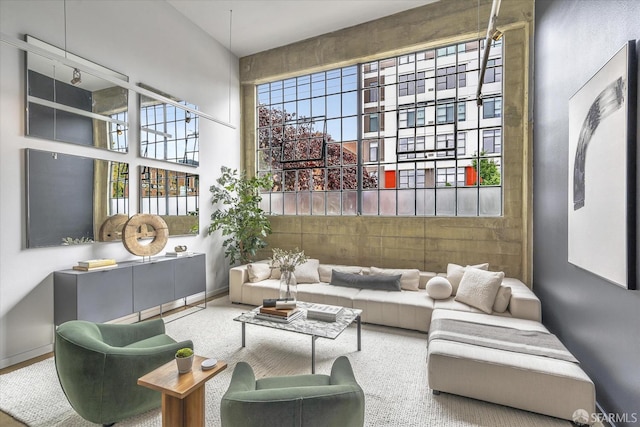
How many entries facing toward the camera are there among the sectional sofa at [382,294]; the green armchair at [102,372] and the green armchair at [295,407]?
1

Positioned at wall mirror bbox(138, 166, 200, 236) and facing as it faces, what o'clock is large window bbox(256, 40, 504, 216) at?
The large window is roughly at 11 o'clock from the wall mirror.

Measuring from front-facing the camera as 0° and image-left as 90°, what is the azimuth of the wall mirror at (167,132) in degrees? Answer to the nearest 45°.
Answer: approximately 315°

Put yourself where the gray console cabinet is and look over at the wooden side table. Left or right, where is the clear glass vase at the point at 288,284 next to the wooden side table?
left

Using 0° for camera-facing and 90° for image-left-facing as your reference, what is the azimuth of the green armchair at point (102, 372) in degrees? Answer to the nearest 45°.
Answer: approximately 225°

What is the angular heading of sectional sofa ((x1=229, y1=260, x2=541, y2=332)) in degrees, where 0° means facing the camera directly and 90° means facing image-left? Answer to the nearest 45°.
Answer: approximately 0°

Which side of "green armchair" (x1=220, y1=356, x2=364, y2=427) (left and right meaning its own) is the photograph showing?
back

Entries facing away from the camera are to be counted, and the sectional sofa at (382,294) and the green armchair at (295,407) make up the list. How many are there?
1

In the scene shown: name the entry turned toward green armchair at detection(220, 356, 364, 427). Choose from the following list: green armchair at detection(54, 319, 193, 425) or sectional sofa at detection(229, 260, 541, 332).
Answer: the sectional sofa

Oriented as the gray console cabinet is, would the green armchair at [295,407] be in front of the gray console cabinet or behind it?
in front

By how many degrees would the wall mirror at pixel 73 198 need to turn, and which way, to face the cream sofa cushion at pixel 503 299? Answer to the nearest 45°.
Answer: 0° — it already faces it

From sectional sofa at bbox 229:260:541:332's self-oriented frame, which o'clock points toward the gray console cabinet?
The gray console cabinet is roughly at 2 o'clock from the sectional sofa.

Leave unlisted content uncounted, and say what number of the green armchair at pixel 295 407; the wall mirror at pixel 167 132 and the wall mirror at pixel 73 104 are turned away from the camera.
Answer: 1
